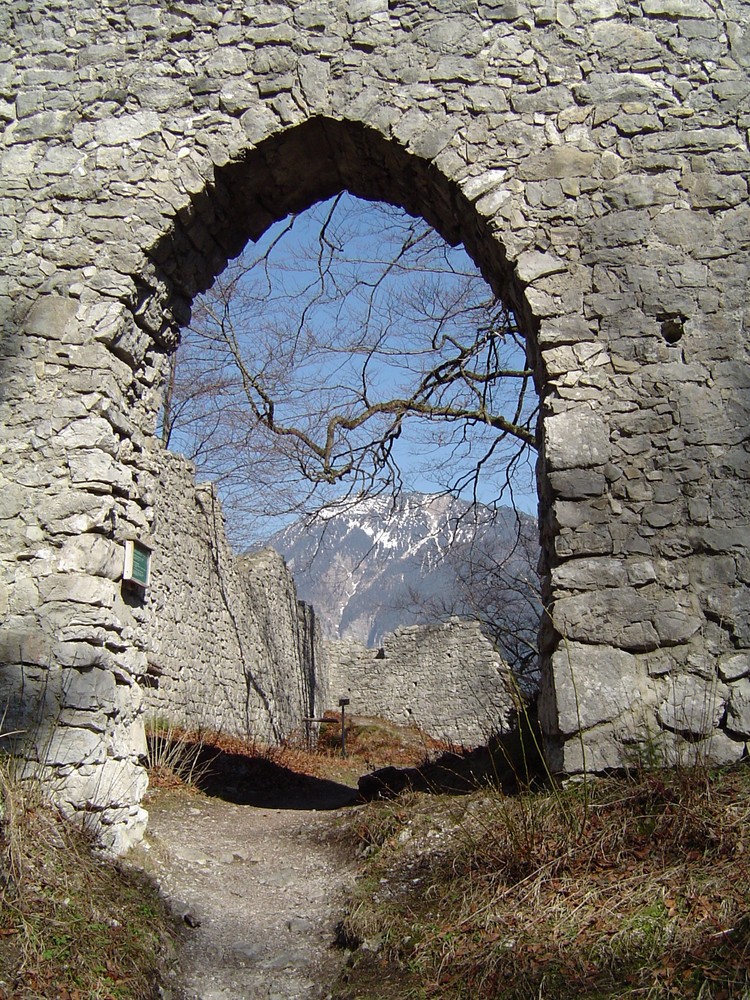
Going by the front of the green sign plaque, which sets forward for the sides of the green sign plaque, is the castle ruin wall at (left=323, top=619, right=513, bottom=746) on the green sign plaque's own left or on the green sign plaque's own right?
on the green sign plaque's own left

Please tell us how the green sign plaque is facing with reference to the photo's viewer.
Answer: facing the viewer and to the right of the viewer

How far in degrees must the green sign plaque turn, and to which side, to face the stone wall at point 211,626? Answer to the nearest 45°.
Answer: approximately 135° to its left
